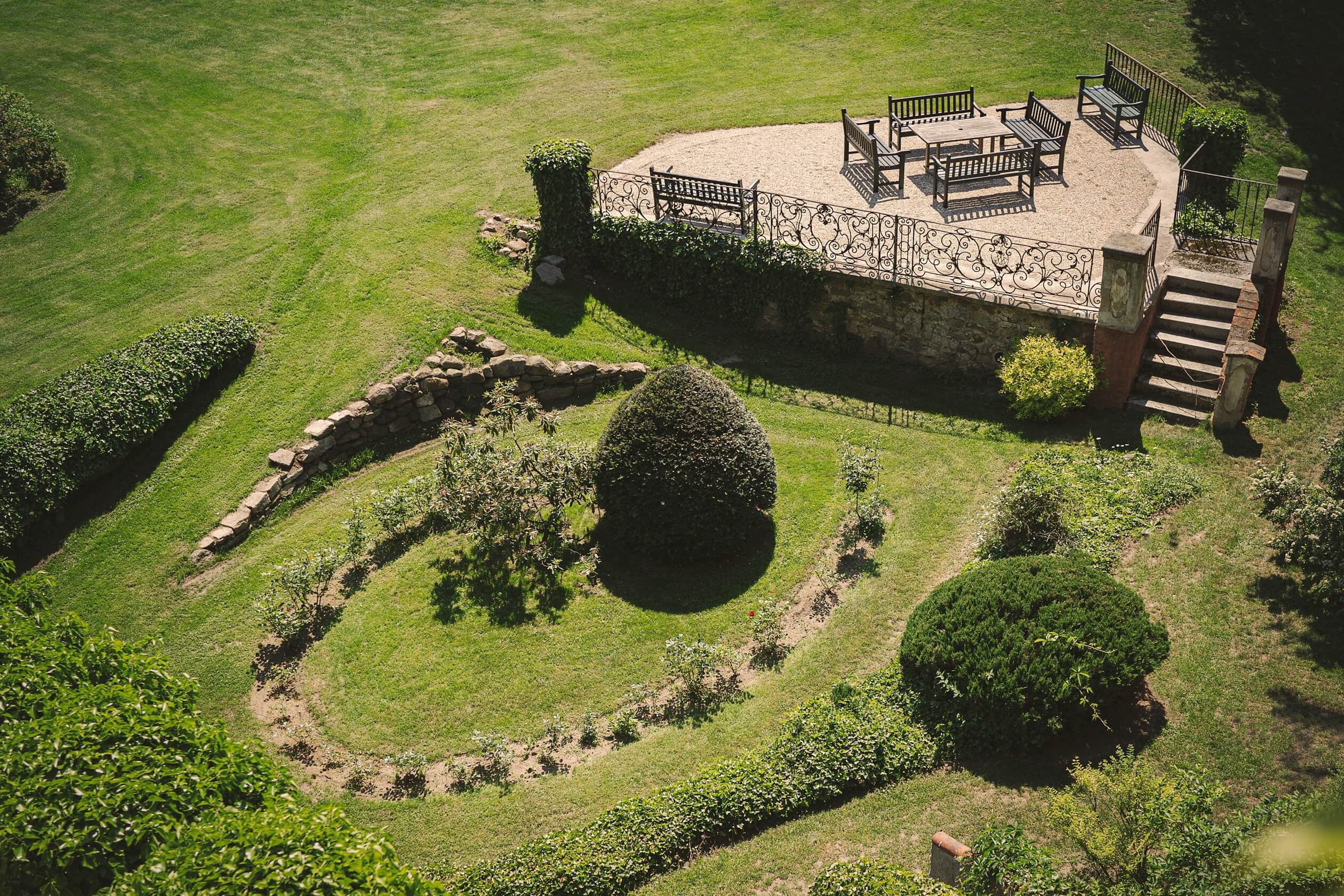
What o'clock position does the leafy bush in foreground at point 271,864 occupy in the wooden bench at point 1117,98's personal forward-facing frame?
The leafy bush in foreground is roughly at 11 o'clock from the wooden bench.

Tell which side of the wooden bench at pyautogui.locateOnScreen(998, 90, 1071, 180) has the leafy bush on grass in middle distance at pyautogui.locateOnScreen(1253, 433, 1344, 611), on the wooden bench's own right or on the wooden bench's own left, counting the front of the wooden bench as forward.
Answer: on the wooden bench's own left

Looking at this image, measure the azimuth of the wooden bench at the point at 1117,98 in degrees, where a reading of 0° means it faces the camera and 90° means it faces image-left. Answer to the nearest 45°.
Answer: approximately 45°

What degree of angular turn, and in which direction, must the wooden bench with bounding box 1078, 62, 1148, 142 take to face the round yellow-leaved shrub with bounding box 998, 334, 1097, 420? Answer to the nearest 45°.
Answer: approximately 45° to its left

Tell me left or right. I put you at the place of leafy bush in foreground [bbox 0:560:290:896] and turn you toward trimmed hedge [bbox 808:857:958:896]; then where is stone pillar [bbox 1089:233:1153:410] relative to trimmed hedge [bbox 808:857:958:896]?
left

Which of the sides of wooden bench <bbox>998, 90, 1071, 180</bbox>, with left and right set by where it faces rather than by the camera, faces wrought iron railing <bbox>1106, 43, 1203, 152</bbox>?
back

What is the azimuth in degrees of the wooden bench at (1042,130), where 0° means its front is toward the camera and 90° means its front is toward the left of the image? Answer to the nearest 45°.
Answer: approximately 45°

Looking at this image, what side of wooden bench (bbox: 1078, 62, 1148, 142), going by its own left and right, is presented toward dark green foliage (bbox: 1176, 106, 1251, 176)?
left
